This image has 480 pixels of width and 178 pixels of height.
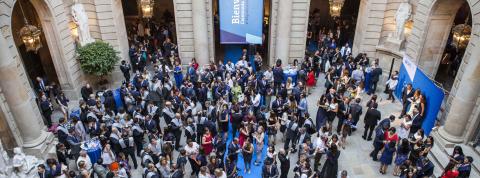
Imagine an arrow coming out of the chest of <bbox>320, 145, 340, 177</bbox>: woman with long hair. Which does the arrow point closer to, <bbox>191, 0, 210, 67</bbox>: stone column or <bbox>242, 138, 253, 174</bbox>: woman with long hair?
the stone column

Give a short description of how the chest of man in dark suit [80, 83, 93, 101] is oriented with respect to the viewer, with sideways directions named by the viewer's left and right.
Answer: facing the viewer and to the right of the viewer

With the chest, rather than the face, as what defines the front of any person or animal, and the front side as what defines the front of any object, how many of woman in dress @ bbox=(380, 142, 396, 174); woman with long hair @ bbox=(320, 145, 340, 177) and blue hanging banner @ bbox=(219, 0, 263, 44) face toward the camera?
1

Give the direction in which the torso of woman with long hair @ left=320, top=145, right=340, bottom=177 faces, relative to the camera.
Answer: away from the camera

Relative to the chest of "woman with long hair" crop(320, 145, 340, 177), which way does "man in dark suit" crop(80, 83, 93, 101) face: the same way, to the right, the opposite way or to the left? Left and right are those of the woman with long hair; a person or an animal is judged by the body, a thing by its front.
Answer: the opposite way

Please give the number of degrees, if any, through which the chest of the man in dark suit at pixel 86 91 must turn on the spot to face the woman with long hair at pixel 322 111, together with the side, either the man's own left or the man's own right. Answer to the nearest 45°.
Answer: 0° — they already face them

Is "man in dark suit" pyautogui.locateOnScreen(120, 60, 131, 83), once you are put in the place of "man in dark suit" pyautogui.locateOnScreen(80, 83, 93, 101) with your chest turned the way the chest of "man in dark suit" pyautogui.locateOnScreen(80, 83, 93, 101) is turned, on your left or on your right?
on your left

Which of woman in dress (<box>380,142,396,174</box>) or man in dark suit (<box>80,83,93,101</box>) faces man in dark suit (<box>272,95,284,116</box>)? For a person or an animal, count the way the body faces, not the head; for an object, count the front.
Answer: man in dark suit (<box>80,83,93,101</box>)

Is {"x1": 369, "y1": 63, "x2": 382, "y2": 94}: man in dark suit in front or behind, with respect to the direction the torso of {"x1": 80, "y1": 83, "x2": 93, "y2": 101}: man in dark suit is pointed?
in front

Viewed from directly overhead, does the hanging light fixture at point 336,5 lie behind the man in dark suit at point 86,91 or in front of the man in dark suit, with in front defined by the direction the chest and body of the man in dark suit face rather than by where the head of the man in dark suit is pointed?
in front

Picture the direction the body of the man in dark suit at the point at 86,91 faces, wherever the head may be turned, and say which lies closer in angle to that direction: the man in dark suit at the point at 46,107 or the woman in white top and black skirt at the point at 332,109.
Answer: the woman in white top and black skirt

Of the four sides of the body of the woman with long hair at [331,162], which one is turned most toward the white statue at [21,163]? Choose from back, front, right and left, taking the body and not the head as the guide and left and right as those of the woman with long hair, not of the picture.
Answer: left

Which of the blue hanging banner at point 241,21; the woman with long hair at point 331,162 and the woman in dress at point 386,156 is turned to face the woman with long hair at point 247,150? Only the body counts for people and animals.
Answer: the blue hanging banner

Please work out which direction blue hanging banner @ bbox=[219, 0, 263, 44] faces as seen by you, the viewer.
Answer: facing the viewer

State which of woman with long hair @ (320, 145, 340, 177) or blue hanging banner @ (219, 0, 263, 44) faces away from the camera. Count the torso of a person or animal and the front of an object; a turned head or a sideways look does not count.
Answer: the woman with long hair

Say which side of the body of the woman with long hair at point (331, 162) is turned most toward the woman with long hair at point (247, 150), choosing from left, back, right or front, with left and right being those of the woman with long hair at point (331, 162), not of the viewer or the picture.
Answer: left
